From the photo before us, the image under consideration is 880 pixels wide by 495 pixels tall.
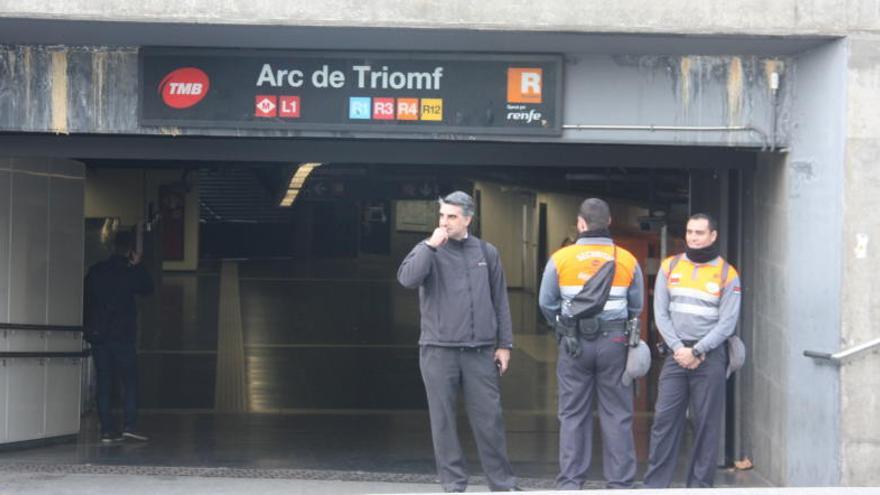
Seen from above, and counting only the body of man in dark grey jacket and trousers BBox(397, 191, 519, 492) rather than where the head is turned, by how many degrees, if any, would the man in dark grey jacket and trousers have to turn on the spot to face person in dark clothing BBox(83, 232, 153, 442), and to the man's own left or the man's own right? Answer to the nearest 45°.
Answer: approximately 135° to the man's own right

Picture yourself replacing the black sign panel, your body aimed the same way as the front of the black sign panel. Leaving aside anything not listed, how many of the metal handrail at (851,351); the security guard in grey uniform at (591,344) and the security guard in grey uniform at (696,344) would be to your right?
0

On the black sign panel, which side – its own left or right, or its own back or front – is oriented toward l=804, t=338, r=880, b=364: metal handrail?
left

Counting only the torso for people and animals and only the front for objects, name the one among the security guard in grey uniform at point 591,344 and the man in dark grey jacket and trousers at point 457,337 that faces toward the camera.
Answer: the man in dark grey jacket and trousers at point 457,337

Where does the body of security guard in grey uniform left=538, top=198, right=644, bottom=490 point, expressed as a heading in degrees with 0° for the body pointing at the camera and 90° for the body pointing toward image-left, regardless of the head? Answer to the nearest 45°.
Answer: approximately 180°

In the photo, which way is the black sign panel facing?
toward the camera

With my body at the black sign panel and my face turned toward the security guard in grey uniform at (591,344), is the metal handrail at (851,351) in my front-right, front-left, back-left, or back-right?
front-left

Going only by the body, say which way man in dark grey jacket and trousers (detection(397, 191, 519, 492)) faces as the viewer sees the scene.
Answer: toward the camera

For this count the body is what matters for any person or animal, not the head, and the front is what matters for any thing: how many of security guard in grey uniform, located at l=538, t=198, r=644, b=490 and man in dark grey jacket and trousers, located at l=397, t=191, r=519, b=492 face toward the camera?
1

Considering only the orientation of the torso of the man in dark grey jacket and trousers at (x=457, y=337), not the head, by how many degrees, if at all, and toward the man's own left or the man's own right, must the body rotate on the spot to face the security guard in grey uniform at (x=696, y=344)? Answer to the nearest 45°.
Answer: approximately 90° to the man's own left

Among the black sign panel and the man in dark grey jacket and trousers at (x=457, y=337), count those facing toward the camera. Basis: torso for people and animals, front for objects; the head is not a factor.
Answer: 2

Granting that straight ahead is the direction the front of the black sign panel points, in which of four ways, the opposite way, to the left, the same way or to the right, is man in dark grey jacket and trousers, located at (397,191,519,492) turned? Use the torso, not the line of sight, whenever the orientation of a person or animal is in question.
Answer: the same way
